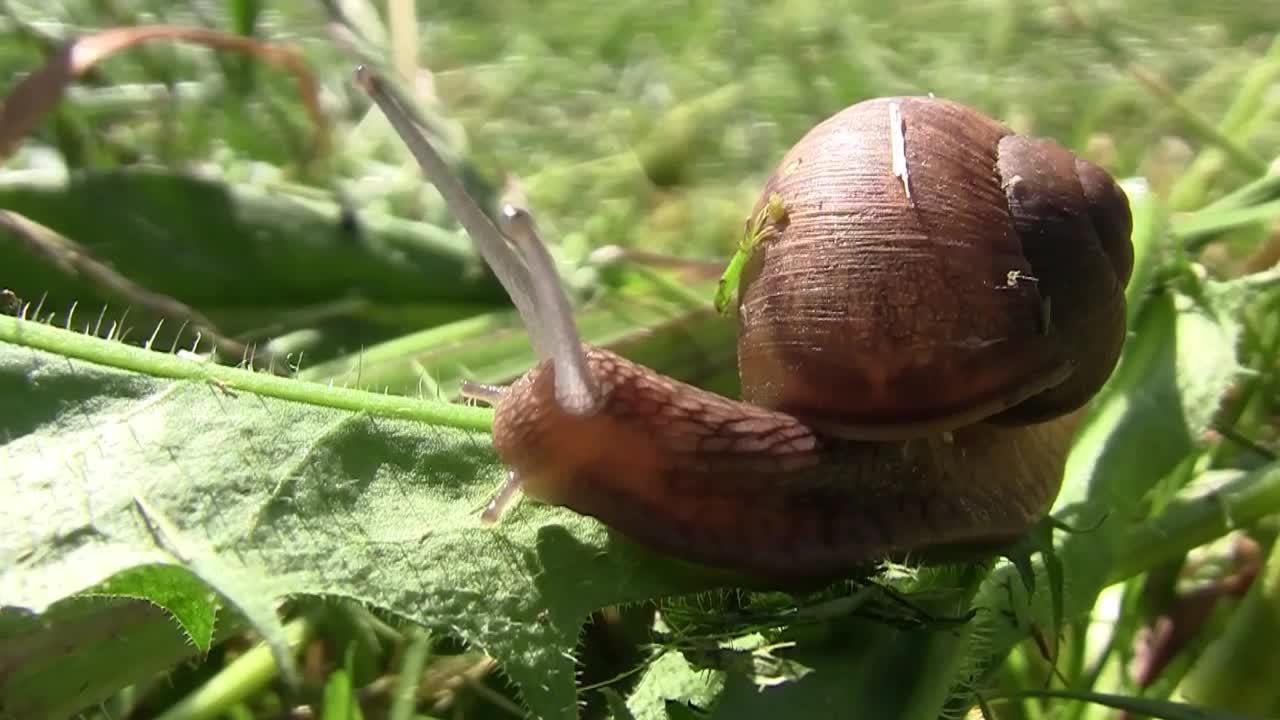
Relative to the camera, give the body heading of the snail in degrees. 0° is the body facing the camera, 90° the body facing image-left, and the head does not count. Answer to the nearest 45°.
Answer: approximately 90°

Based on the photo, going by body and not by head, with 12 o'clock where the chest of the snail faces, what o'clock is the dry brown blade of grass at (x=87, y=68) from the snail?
The dry brown blade of grass is roughly at 1 o'clock from the snail.

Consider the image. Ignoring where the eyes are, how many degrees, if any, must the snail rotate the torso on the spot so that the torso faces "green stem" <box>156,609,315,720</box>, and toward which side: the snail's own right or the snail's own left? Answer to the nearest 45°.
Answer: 0° — it already faces it

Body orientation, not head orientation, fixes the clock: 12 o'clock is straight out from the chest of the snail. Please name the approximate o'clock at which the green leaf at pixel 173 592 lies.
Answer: The green leaf is roughly at 11 o'clock from the snail.

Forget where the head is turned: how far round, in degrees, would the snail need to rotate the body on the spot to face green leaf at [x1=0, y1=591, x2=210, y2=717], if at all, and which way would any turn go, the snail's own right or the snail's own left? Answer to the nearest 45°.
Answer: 0° — it already faces it
